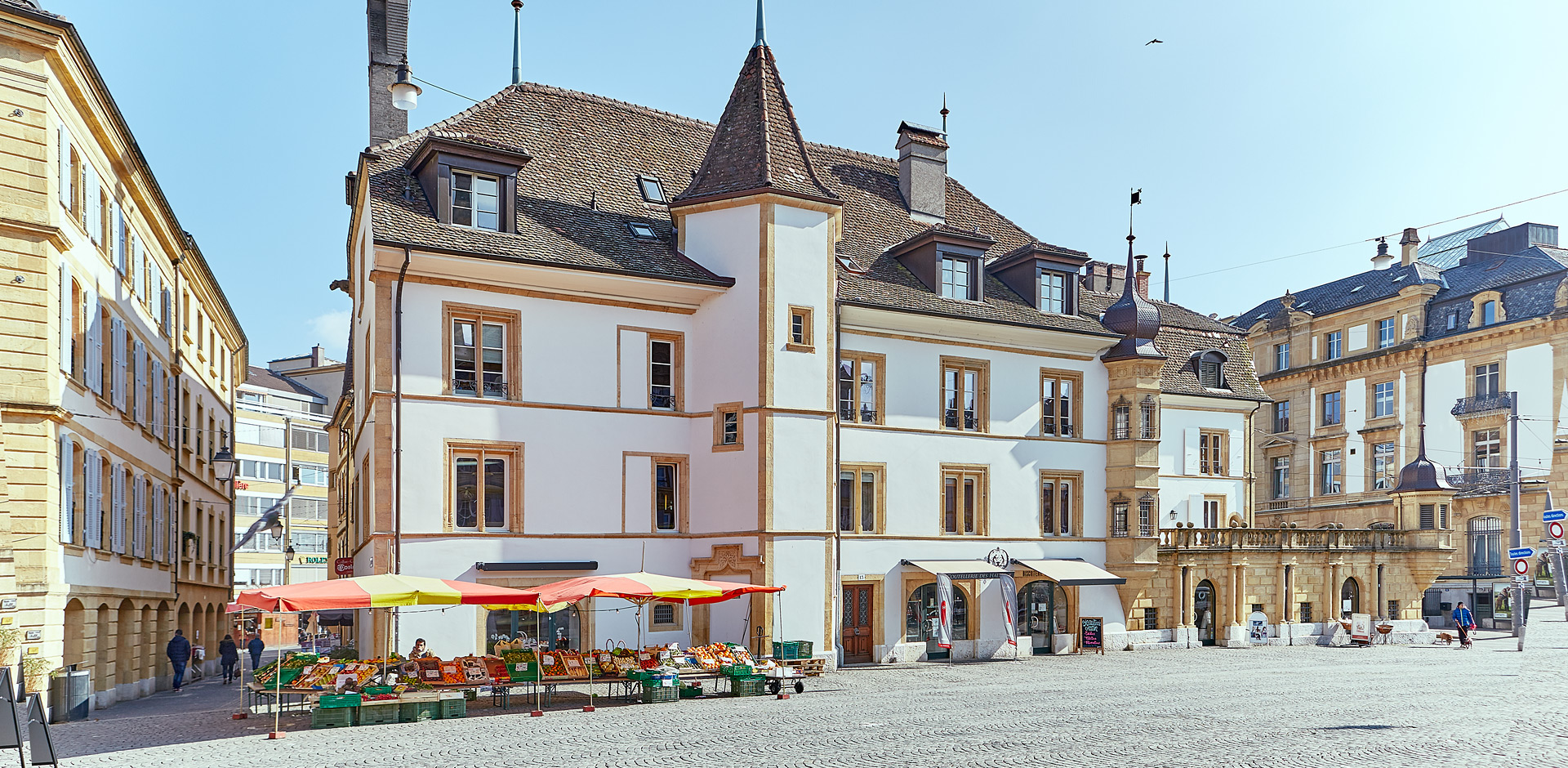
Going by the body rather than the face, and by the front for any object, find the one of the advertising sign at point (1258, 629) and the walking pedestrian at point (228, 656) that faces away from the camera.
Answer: the walking pedestrian

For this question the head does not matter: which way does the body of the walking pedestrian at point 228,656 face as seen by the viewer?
away from the camera

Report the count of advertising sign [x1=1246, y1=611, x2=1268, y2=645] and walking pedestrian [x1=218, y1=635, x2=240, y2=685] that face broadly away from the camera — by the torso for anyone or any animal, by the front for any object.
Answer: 1

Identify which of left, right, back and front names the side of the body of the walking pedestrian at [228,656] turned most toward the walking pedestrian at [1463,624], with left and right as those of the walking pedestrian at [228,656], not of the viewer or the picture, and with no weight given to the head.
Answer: right
